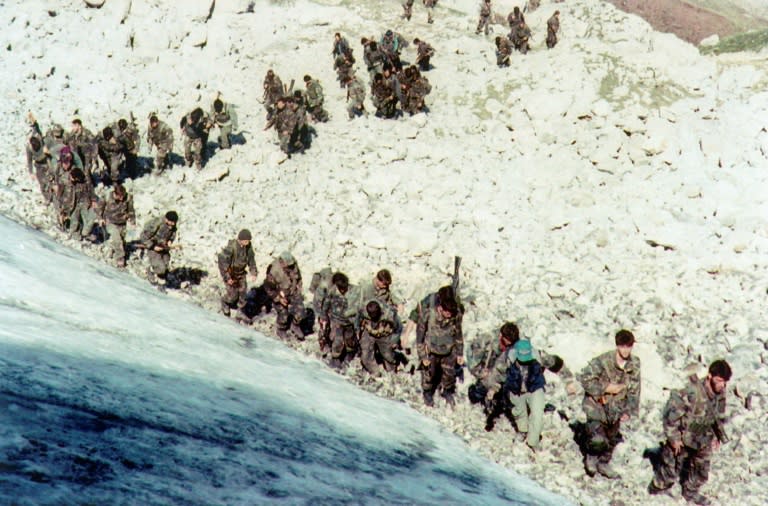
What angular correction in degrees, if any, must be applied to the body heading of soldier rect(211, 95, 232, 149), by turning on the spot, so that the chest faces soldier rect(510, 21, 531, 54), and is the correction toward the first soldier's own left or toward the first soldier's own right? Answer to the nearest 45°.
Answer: approximately 135° to the first soldier's own left

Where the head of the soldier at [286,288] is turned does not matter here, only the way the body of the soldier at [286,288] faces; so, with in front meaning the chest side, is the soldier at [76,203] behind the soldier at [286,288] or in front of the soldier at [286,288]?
behind

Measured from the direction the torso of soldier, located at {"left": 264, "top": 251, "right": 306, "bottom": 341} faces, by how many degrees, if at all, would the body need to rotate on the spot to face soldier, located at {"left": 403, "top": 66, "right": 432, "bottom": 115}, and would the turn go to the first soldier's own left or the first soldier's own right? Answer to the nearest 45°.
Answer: approximately 135° to the first soldier's own left

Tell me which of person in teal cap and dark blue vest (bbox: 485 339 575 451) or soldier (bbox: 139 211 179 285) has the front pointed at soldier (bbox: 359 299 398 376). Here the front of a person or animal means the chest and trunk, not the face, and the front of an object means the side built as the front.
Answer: soldier (bbox: 139 211 179 285)

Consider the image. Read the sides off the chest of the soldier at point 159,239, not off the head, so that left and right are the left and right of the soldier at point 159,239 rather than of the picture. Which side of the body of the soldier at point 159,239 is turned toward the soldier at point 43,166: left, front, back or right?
back

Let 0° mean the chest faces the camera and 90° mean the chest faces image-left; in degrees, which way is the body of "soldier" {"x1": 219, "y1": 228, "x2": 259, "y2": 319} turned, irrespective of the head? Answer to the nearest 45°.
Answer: approximately 315°
